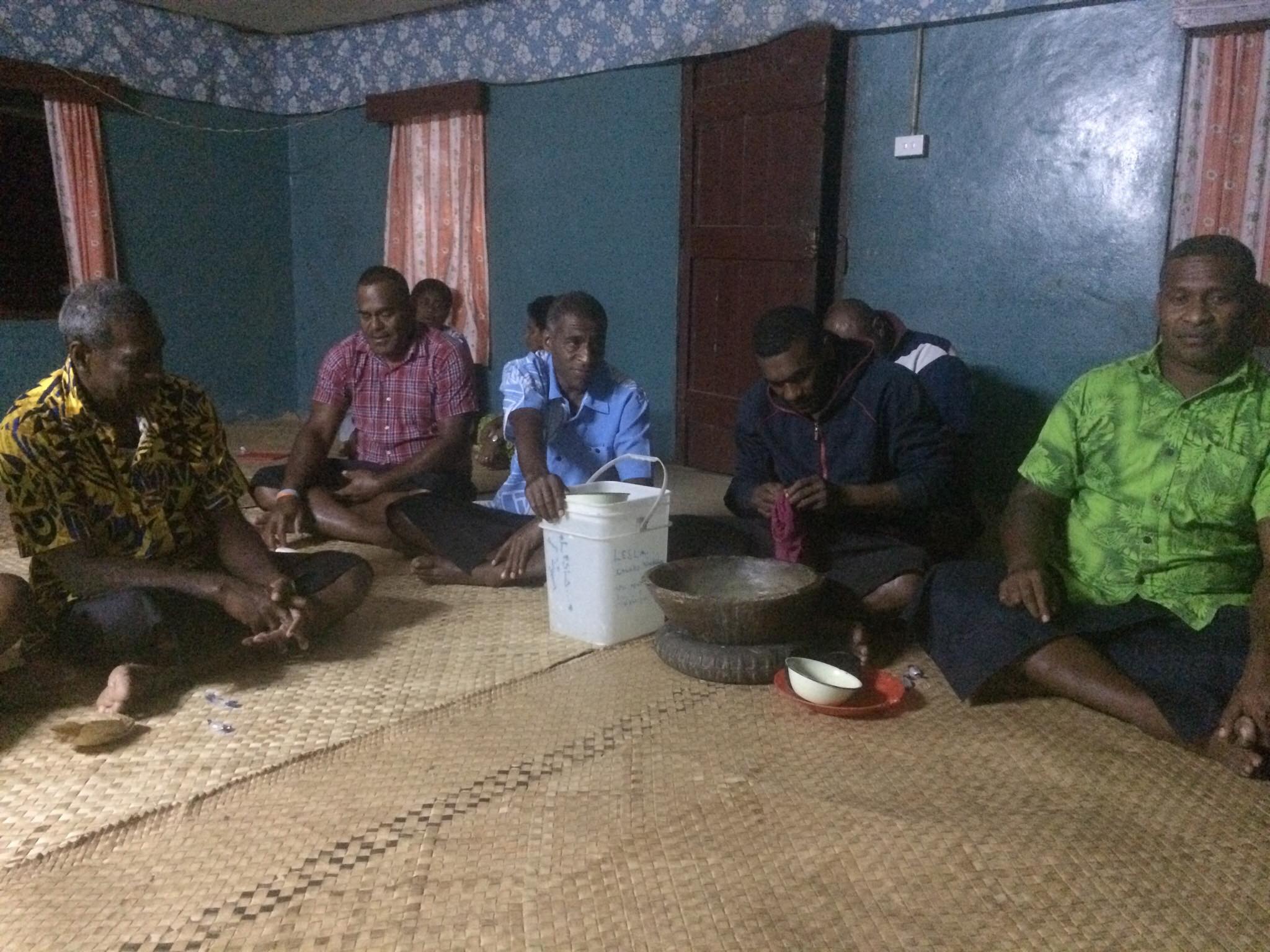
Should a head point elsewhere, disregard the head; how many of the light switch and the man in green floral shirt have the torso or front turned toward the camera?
2

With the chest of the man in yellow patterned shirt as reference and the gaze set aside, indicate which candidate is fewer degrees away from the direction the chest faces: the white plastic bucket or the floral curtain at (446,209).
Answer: the white plastic bucket

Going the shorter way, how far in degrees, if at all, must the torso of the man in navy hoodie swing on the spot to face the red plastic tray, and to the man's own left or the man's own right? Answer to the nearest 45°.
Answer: approximately 45° to the man's own left

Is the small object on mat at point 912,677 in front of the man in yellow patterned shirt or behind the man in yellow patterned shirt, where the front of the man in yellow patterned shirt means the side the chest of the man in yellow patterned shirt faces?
in front

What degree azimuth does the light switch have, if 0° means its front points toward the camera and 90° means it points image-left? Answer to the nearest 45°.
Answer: approximately 0°

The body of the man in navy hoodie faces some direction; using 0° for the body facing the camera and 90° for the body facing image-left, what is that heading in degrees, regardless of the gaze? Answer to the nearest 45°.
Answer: approximately 45°

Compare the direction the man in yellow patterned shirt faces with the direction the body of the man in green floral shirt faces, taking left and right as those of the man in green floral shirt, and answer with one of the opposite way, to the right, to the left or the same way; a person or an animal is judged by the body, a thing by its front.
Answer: to the left

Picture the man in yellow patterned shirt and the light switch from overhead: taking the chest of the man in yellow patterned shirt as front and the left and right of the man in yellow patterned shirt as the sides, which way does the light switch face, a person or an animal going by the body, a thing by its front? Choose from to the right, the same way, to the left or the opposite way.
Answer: to the right

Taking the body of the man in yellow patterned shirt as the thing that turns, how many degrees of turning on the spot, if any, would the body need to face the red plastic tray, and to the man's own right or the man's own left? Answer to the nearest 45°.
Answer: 0° — they already face it
